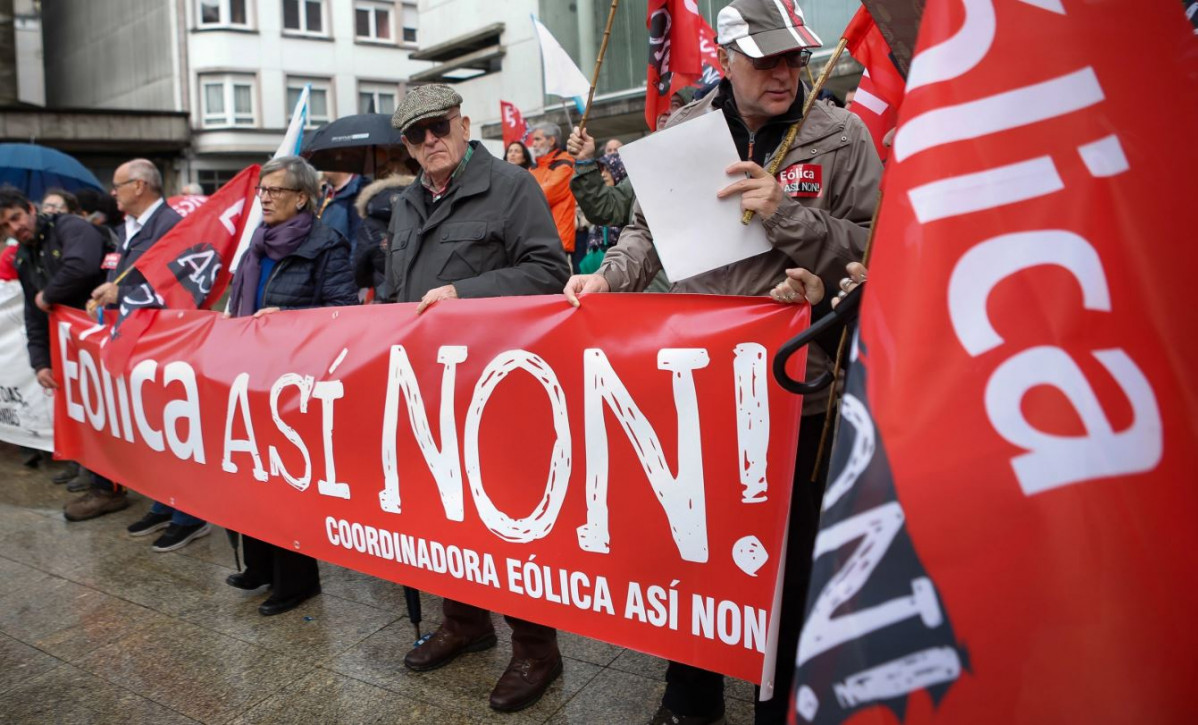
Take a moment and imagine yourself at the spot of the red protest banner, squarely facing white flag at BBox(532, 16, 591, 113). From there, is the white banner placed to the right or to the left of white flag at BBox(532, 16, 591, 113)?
left

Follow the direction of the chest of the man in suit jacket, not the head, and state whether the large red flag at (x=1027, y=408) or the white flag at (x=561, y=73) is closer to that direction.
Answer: the large red flag

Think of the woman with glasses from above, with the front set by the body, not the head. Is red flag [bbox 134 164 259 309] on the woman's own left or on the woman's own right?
on the woman's own right

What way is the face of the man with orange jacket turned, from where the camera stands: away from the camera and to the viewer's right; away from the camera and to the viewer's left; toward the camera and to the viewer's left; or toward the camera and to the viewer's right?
toward the camera and to the viewer's left

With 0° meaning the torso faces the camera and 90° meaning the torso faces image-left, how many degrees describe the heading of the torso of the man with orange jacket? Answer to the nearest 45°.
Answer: approximately 45°

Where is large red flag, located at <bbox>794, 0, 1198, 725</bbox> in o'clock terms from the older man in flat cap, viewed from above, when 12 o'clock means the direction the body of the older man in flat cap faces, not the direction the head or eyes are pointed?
The large red flag is roughly at 10 o'clock from the older man in flat cap.

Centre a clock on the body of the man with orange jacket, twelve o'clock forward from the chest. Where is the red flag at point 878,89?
The red flag is roughly at 10 o'clock from the man with orange jacket.

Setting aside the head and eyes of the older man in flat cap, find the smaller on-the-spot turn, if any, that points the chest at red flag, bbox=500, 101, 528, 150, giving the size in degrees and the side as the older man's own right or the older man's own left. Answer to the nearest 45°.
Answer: approximately 135° to the older man's own right

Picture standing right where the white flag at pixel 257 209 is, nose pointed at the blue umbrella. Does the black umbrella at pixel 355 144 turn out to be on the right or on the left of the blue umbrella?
right
